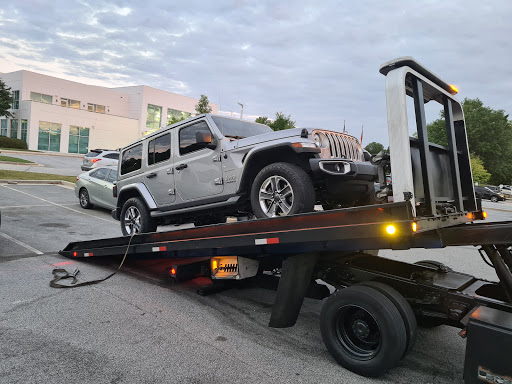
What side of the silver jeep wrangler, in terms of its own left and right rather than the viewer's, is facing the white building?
back

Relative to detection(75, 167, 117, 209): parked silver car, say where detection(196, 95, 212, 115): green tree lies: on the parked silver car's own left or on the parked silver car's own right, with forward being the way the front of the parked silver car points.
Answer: on the parked silver car's own left

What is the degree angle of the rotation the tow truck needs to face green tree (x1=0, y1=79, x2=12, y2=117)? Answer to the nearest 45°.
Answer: approximately 180°

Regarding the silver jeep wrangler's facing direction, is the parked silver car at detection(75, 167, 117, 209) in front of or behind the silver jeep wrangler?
behind

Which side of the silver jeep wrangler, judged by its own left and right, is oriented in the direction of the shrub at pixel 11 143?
back

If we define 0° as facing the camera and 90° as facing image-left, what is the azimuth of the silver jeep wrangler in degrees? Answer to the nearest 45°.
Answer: approximately 315°

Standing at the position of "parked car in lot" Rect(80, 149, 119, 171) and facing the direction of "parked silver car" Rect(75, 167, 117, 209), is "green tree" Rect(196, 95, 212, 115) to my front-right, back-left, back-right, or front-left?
back-left

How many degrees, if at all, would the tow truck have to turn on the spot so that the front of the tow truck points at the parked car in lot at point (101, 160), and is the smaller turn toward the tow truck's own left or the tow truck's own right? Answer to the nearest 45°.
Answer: approximately 180°

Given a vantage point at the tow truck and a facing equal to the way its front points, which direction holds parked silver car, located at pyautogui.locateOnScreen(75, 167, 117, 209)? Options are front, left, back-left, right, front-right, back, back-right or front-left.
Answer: back

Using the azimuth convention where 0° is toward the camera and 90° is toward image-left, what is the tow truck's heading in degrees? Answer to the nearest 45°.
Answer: approximately 315°
